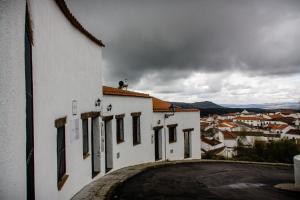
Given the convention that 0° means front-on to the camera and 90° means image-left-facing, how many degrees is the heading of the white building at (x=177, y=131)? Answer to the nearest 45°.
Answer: approximately 0°

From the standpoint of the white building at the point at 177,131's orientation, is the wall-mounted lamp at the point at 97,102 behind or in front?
in front

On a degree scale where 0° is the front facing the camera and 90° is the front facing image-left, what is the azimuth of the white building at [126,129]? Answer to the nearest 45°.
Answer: approximately 315°

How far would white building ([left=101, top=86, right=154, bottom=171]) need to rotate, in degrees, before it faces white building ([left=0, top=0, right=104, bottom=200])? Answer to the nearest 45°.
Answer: approximately 45° to its right

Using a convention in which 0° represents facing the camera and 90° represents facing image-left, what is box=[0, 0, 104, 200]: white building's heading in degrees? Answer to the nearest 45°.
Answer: approximately 315°

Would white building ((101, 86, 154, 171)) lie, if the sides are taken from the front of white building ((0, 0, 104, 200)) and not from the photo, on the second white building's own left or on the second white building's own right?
on the second white building's own left

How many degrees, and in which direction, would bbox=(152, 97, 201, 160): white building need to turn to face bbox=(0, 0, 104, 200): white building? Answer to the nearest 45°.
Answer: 0° — it already faces it

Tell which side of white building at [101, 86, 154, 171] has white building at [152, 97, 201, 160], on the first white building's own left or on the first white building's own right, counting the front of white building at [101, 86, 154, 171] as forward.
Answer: on the first white building's own left

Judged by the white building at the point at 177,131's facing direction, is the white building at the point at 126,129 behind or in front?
in front
